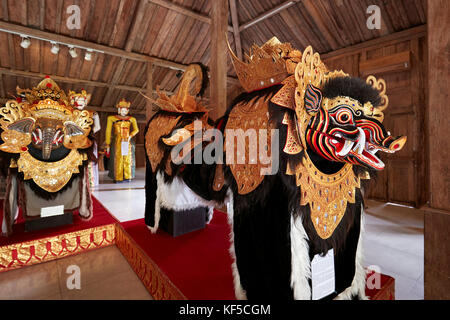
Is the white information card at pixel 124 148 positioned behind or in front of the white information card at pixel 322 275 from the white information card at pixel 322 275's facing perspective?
behind

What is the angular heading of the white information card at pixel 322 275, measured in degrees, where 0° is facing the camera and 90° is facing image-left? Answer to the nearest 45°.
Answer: approximately 315°

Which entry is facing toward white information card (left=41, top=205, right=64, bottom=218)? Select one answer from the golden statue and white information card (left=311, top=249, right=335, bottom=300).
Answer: the golden statue

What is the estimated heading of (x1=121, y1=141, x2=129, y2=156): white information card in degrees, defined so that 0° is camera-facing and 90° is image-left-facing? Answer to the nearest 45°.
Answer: approximately 0°

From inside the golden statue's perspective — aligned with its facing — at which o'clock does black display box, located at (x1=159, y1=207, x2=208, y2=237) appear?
The black display box is roughly at 12 o'clock from the golden statue.

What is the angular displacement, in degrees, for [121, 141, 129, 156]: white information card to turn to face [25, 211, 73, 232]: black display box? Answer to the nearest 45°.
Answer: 0° — it already faces it

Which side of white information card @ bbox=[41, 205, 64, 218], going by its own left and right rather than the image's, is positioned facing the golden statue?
back

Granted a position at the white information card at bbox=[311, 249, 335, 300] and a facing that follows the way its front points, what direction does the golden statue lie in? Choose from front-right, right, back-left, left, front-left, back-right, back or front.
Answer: back
